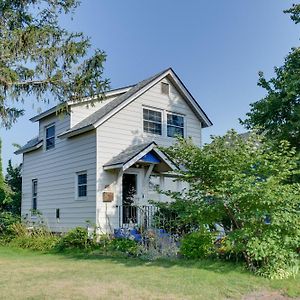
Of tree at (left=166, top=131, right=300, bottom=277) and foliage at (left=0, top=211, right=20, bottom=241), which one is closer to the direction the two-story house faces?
the tree

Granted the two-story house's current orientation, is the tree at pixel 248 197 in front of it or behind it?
in front

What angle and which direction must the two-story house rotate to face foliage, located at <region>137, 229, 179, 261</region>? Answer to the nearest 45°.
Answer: approximately 45° to its right

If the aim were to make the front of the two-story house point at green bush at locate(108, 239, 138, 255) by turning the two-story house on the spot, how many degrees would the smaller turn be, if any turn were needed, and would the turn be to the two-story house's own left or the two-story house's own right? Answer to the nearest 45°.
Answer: approximately 45° to the two-story house's own right

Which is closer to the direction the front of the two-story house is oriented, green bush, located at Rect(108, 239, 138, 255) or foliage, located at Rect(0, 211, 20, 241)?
the green bush

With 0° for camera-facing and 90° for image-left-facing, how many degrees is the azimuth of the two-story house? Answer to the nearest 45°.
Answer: approximately 315°

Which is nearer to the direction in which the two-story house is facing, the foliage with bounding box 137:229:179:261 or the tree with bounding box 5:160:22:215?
the foliage
